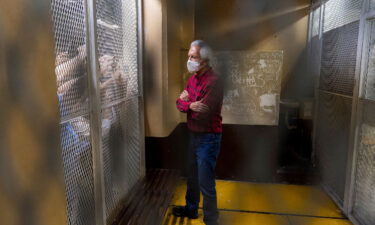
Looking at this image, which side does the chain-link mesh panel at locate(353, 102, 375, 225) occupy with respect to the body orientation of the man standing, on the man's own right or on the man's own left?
on the man's own left

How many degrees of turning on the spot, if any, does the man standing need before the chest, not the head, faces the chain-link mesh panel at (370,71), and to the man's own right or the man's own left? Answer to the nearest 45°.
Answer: approximately 135° to the man's own left

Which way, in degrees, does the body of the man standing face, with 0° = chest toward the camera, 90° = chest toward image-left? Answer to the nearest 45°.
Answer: approximately 45°

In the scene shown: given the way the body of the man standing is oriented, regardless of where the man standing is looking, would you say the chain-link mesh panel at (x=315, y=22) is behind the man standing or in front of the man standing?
behind

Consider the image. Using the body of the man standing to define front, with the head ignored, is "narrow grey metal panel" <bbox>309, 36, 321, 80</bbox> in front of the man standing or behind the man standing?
behind

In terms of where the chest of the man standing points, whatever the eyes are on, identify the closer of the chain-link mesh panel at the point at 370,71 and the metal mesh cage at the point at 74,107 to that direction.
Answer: the metal mesh cage
